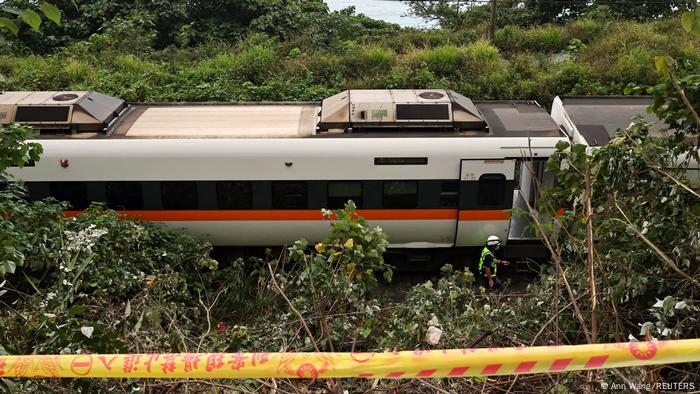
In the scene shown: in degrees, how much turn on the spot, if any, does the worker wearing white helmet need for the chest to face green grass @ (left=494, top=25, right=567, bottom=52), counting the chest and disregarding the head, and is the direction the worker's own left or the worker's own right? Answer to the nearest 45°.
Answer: approximately 90° to the worker's own left

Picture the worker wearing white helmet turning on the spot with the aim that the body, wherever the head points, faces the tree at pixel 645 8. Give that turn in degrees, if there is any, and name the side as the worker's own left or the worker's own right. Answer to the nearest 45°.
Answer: approximately 90° to the worker's own left

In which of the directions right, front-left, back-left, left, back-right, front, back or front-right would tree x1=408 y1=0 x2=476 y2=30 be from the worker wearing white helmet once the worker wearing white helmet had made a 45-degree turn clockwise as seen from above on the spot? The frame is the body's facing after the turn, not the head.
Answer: back-left

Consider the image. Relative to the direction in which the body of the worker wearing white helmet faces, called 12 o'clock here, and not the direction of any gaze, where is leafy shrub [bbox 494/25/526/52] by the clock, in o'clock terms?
The leafy shrub is roughly at 9 o'clock from the worker wearing white helmet.

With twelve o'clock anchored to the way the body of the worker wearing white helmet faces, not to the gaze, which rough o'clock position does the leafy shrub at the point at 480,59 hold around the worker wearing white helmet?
The leafy shrub is roughly at 9 o'clock from the worker wearing white helmet.

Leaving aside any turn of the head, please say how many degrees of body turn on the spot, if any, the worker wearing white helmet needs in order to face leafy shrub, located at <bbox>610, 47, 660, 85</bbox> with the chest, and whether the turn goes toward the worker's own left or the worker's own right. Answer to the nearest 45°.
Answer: approximately 90° to the worker's own left

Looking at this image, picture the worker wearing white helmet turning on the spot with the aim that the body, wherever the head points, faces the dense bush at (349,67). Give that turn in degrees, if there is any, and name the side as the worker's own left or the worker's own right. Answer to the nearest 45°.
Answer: approximately 135° to the worker's own left

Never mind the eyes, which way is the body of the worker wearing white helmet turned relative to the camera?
to the viewer's right

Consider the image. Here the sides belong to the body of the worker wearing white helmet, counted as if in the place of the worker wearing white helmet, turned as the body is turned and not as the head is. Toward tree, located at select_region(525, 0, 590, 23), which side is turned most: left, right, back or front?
left

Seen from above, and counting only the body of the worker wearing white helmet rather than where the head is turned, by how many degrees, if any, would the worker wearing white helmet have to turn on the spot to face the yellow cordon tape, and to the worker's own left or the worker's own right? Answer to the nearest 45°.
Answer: approximately 90° to the worker's own right
